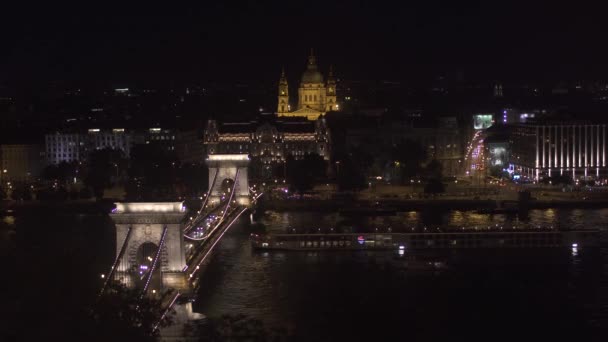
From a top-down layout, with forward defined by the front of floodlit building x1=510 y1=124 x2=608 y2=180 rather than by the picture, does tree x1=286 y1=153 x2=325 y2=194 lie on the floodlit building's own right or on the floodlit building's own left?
on the floodlit building's own right

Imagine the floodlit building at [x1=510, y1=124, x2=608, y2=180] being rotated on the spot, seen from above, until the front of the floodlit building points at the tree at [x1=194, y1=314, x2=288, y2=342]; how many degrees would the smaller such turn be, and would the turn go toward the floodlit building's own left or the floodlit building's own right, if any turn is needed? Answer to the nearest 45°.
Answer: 0° — it already faces it

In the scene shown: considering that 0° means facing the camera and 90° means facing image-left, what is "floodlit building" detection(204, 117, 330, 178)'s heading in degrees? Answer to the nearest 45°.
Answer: approximately 0°

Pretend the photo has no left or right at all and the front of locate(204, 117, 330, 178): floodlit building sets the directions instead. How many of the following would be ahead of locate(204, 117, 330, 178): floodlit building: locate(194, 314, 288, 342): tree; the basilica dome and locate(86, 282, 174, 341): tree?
2

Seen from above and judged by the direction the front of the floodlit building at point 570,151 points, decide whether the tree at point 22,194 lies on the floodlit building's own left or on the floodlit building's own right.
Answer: on the floodlit building's own right

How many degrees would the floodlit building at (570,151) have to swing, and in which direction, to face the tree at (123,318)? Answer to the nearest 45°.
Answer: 0° — it already faces it

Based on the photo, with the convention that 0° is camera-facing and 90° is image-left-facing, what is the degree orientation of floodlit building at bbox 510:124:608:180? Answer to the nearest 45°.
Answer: approximately 0°

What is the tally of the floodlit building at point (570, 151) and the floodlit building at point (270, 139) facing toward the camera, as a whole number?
2
